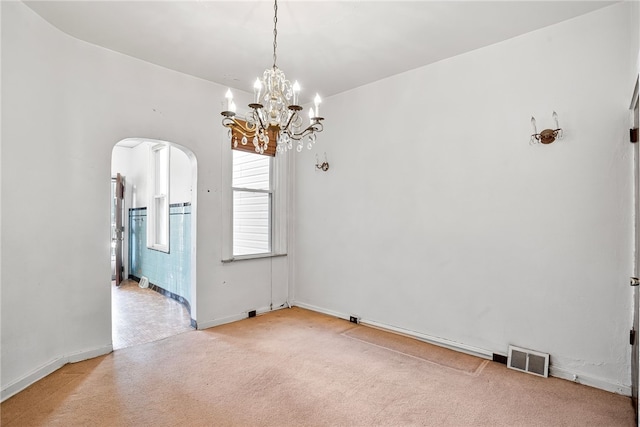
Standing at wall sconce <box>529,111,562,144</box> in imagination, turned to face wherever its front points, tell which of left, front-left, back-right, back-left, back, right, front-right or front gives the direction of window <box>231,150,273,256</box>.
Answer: right

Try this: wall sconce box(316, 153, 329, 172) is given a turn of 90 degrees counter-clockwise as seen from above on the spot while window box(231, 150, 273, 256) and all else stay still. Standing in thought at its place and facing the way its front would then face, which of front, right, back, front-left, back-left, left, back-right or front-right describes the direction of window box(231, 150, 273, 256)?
back-right

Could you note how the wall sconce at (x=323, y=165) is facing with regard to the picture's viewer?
facing the viewer and to the left of the viewer

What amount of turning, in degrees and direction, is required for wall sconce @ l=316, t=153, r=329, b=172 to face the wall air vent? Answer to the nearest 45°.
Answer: approximately 90° to its left

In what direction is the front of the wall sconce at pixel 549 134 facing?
toward the camera

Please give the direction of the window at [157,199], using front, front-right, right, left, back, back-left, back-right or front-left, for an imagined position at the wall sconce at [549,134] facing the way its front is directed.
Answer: right

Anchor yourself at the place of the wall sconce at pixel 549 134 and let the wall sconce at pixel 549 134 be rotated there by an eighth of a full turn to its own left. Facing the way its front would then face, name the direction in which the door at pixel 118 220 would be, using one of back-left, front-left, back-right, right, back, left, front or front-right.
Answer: back-right

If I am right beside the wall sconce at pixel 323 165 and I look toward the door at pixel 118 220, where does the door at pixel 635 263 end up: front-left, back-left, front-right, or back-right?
back-left

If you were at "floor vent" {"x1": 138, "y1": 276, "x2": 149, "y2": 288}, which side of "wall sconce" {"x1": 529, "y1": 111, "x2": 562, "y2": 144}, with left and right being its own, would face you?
right

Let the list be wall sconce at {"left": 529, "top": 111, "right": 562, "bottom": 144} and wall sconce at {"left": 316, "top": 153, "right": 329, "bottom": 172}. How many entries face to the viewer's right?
0

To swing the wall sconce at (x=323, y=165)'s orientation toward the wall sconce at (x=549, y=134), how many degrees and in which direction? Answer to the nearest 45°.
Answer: approximately 90° to its left
